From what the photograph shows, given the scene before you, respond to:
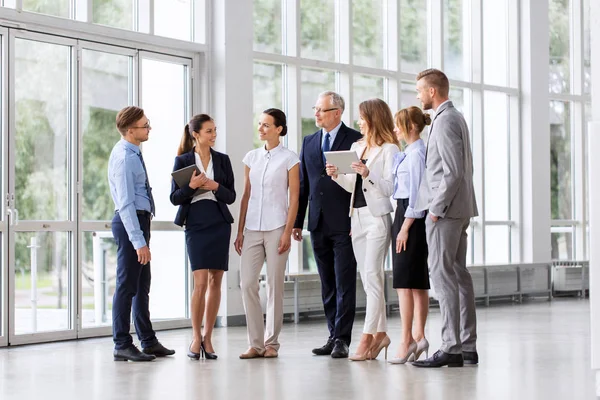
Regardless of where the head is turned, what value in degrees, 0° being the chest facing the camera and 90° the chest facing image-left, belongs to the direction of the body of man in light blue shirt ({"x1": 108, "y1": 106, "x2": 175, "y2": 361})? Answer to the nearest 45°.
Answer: approximately 270°

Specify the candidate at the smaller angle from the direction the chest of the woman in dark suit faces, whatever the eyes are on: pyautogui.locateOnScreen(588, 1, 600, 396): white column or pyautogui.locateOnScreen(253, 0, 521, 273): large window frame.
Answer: the white column

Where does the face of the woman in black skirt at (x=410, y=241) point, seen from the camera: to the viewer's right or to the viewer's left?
to the viewer's left

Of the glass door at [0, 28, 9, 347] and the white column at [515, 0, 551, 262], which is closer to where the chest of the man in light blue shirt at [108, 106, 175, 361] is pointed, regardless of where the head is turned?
the white column

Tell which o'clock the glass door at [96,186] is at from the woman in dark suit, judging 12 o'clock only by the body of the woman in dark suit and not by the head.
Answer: The glass door is roughly at 5 o'clock from the woman in dark suit.

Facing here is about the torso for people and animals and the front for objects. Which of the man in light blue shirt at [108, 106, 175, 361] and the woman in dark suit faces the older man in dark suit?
the man in light blue shirt

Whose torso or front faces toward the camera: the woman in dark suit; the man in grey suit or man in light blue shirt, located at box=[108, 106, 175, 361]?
the woman in dark suit

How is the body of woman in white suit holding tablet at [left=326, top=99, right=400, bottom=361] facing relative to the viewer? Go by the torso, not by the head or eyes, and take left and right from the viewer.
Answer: facing the viewer and to the left of the viewer

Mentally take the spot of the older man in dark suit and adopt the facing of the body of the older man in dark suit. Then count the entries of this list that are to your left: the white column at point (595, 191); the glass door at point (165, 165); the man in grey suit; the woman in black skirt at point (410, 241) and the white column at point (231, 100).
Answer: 3

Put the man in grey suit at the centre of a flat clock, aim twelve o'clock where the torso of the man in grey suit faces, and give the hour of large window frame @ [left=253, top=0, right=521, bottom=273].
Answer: The large window frame is roughly at 3 o'clock from the man in grey suit.

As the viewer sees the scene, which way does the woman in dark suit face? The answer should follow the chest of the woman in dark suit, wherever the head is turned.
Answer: toward the camera

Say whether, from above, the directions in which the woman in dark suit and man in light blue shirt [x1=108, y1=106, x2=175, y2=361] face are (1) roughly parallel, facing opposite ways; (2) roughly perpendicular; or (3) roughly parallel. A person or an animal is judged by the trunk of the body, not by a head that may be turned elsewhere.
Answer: roughly perpendicular

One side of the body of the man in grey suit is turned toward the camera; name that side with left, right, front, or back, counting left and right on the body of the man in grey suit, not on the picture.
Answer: left

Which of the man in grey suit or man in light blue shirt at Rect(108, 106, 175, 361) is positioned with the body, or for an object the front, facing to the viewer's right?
the man in light blue shirt

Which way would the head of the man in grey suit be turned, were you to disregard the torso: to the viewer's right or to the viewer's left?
to the viewer's left
